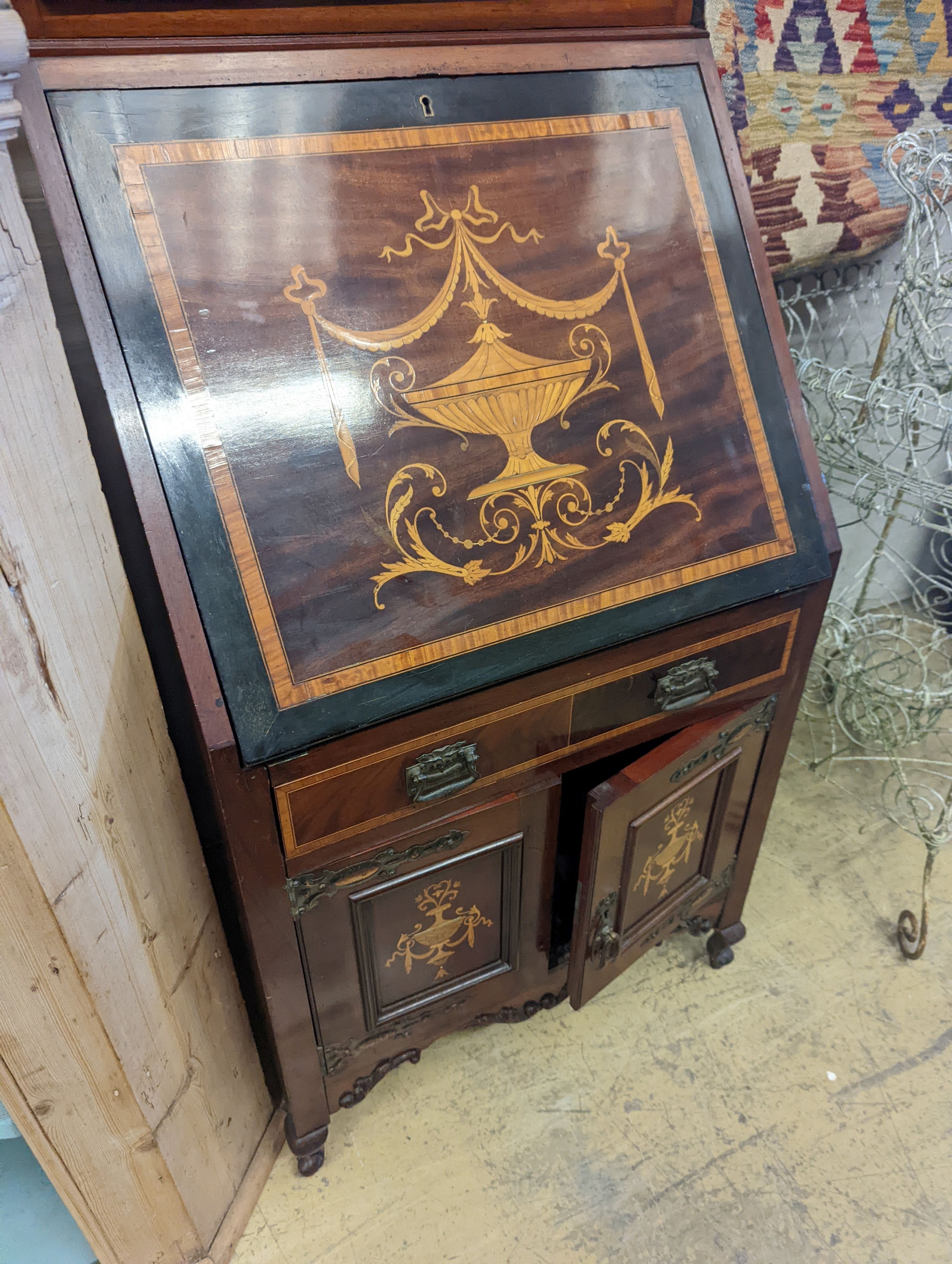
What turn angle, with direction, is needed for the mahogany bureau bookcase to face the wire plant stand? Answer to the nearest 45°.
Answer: approximately 90° to its left

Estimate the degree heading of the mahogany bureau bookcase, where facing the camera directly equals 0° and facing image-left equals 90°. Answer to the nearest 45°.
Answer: approximately 315°

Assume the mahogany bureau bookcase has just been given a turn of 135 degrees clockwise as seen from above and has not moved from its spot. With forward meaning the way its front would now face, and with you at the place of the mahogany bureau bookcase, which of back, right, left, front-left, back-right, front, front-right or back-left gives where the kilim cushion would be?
back-right
